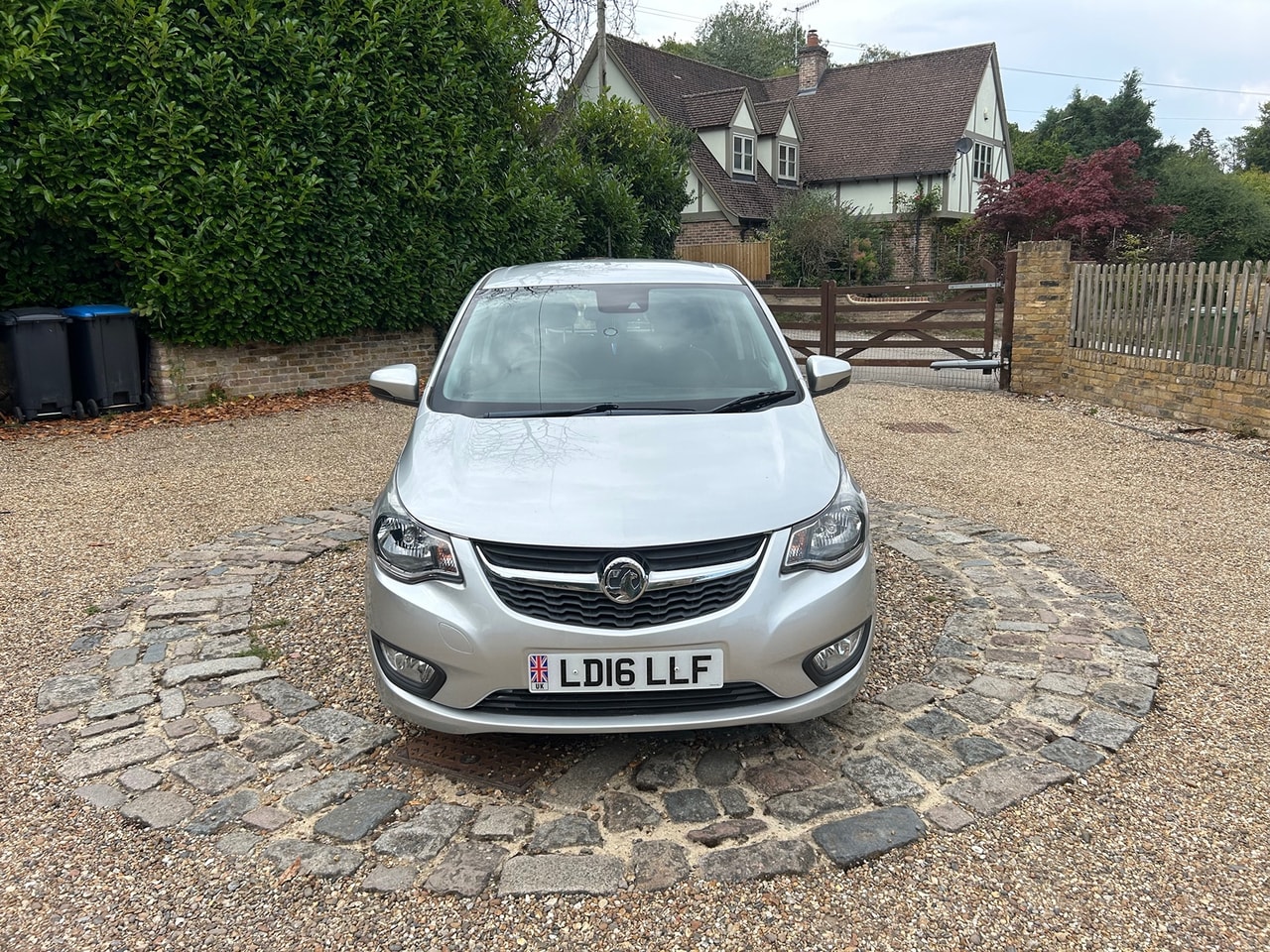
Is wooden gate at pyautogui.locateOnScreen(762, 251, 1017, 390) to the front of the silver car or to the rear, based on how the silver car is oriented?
to the rear

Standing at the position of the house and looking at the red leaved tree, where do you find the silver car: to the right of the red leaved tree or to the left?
right

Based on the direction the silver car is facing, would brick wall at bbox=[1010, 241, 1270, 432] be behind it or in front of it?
behind

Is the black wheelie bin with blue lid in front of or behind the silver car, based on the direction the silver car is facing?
behind

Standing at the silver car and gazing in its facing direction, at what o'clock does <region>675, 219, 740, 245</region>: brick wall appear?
The brick wall is roughly at 6 o'clock from the silver car.
